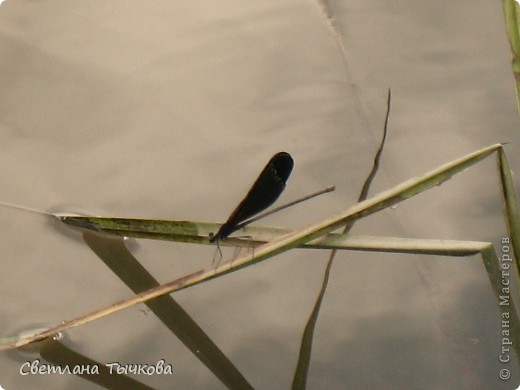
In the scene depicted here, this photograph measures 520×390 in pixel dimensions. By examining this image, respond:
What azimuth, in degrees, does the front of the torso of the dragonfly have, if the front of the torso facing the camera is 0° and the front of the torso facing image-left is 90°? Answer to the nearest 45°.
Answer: approximately 90°
